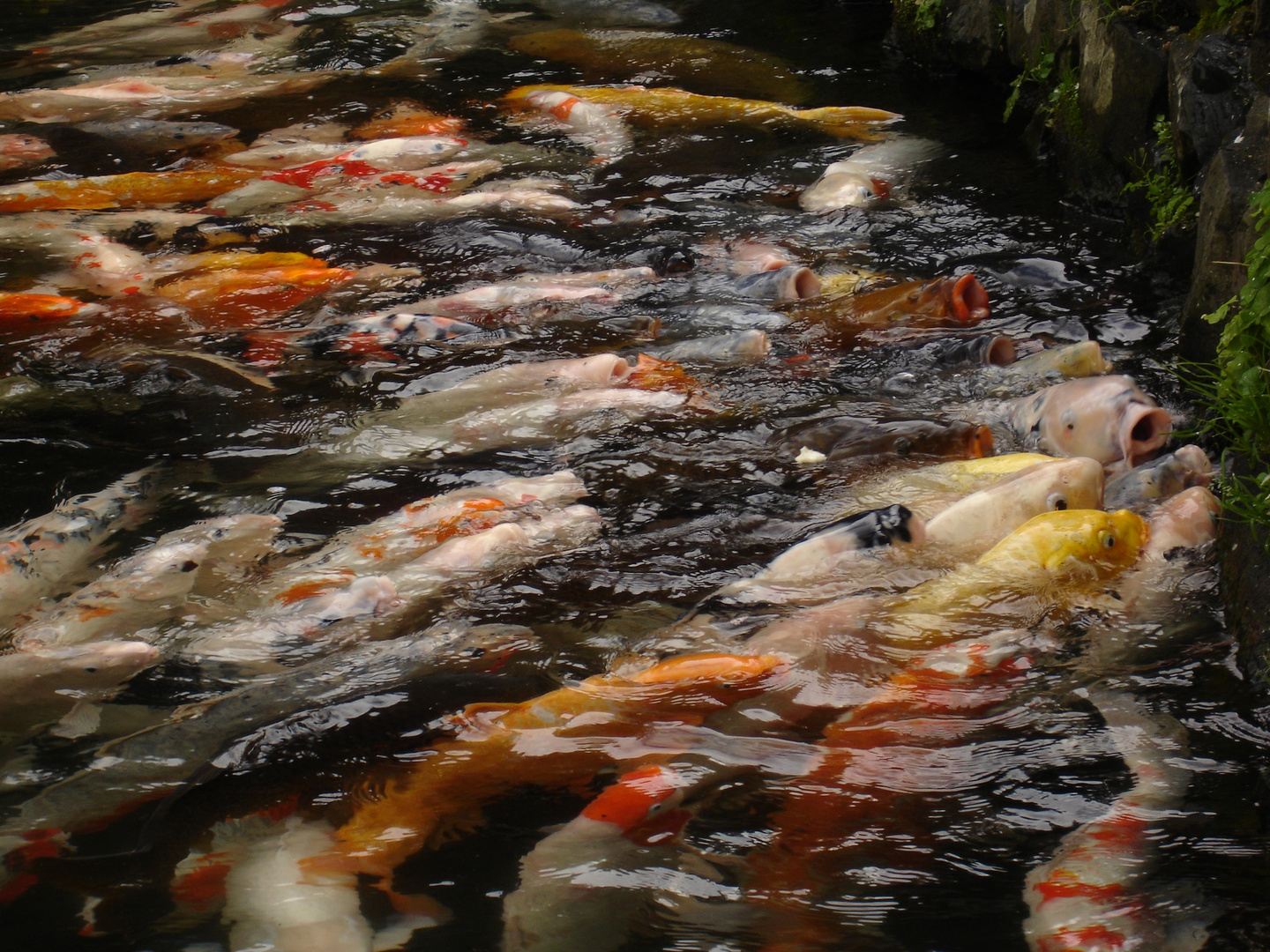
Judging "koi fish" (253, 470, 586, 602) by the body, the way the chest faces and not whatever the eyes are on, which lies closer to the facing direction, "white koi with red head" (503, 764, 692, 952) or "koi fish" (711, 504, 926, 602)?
the koi fish

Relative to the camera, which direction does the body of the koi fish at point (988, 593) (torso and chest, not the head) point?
to the viewer's right

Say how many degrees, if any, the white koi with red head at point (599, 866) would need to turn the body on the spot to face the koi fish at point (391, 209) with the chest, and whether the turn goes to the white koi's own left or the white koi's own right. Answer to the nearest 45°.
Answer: approximately 45° to the white koi's own left

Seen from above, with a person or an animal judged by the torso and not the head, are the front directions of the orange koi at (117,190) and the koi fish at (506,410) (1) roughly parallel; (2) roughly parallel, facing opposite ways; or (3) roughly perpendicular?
roughly parallel

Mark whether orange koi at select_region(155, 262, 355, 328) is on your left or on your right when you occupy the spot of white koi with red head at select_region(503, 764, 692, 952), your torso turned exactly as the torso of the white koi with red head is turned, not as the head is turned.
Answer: on your left

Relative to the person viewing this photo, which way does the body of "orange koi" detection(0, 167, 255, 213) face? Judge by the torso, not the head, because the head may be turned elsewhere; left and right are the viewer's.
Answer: facing to the right of the viewer

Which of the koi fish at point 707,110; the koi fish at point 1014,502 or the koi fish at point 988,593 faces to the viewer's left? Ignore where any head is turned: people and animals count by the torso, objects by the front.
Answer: the koi fish at point 707,110

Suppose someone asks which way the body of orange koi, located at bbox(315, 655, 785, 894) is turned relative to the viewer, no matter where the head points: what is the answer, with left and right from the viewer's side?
facing away from the viewer and to the right of the viewer

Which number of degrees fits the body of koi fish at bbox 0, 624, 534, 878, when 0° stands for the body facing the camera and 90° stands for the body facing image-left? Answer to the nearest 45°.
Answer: approximately 225°

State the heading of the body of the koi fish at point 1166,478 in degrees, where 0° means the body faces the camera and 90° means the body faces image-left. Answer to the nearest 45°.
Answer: approximately 270°

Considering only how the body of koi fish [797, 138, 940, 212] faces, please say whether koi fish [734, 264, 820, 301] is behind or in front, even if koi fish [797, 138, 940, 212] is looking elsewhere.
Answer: in front

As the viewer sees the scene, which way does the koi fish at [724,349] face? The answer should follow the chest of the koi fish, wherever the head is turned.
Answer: to the viewer's right

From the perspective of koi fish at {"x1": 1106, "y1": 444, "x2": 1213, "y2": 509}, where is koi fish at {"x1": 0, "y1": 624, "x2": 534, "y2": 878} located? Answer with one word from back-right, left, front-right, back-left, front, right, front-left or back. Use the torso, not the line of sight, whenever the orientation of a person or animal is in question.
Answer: back-right

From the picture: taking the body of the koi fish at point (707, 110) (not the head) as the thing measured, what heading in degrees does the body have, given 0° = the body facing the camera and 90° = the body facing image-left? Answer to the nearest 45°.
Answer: approximately 90°

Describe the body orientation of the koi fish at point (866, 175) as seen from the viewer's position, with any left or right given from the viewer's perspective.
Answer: facing the viewer and to the left of the viewer

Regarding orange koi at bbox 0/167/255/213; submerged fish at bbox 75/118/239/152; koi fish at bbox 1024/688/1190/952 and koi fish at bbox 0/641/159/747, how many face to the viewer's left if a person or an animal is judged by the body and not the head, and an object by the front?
0
